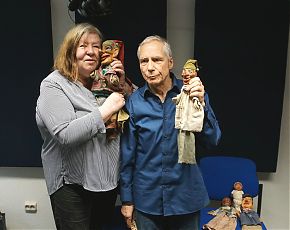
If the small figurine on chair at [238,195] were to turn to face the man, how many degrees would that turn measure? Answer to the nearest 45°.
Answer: approximately 45° to its right

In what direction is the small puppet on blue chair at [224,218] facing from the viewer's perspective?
toward the camera

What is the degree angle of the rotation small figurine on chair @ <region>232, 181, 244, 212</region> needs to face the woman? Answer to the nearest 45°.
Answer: approximately 45° to its right

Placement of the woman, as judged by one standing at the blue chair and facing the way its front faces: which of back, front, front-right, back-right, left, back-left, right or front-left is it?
front-right

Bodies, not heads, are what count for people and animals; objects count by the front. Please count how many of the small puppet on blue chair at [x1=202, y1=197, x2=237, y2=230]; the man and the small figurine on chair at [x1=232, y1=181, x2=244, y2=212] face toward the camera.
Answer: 3

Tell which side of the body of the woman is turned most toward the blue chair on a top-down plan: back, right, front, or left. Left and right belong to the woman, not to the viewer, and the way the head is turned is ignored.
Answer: left

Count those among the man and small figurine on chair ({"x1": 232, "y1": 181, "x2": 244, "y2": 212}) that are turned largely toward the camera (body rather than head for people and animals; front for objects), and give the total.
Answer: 2

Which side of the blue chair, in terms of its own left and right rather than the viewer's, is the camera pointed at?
front

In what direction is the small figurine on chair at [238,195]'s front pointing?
toward the camera

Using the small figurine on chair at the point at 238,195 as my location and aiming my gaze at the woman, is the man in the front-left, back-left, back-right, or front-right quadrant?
front-left
